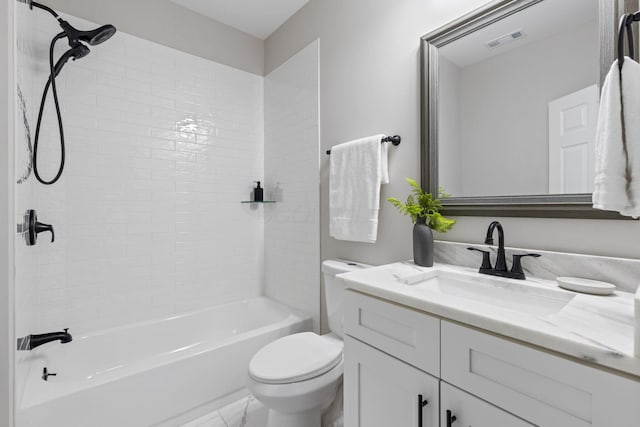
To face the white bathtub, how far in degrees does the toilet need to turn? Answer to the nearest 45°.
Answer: approximately 45° to its right

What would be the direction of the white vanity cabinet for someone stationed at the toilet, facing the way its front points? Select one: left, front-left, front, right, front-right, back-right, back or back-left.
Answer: left

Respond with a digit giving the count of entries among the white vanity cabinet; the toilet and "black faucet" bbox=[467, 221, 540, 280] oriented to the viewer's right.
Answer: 0

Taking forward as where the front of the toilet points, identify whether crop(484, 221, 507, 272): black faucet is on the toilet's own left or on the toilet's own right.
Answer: on the toilet's own left

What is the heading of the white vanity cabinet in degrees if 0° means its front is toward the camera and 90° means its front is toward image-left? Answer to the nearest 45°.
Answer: approximately 45°

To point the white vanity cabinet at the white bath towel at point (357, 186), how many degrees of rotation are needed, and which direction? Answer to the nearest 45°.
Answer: approximately 90° to its right

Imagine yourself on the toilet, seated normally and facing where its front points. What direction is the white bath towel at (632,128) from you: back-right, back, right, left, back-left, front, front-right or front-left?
left
